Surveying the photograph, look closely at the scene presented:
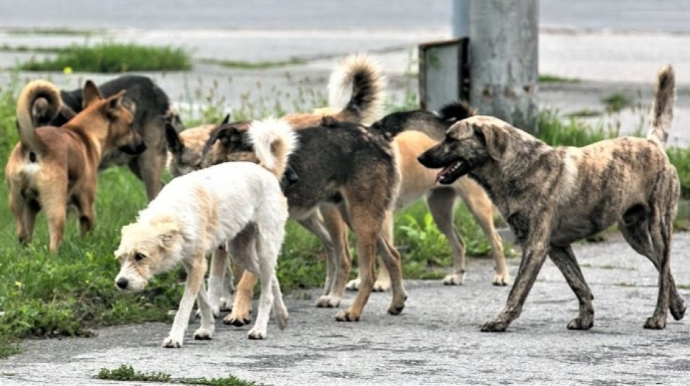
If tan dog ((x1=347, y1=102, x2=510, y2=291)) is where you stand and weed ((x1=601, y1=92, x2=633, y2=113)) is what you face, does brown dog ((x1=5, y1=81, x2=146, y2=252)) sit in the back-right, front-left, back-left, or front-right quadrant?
back-left

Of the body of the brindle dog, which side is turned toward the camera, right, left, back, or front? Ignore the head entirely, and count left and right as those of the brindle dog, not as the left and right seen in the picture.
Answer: left

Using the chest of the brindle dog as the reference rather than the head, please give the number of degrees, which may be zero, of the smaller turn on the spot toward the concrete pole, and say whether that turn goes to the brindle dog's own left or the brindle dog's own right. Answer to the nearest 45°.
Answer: approximately 90° to the brindle dog's own right

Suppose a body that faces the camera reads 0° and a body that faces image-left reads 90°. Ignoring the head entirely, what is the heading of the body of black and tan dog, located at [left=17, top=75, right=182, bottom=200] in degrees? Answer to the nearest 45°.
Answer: approximately 90°

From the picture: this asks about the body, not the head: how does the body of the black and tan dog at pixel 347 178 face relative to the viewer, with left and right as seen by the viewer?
facing to the left of the viewer

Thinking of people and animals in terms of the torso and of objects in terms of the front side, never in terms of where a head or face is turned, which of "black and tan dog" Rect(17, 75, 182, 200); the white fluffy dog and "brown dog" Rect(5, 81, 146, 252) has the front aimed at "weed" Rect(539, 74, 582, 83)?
the brown dog

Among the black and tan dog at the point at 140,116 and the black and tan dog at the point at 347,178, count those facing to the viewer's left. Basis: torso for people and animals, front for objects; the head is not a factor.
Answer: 2
